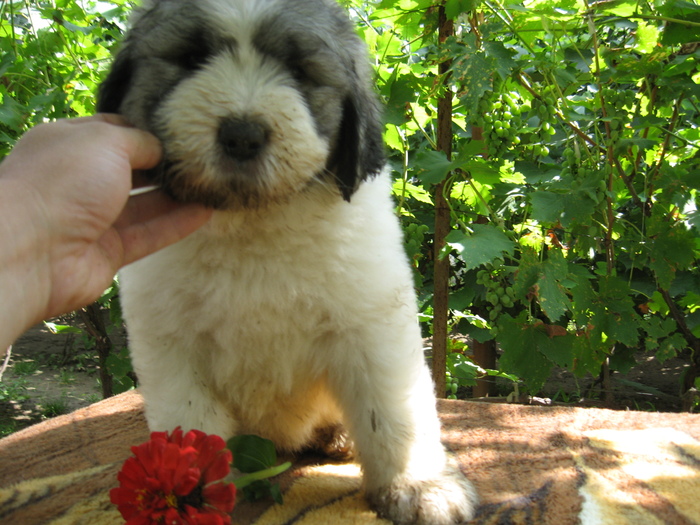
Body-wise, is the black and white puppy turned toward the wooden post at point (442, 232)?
no

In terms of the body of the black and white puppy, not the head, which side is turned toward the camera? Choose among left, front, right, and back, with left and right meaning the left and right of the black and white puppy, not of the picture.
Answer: front
